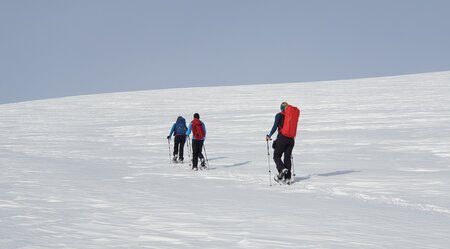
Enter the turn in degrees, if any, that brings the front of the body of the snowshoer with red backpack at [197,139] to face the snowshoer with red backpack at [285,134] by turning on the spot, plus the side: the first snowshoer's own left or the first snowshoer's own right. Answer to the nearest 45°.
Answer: approximately 180°

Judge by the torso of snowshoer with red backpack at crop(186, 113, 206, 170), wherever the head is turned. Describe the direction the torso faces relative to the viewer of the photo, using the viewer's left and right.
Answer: facing away from the viewer and to the left of the viewer

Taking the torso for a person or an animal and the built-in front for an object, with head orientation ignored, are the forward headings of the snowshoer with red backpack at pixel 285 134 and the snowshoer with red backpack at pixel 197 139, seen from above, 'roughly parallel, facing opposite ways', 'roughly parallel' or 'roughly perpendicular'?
roughly parallel

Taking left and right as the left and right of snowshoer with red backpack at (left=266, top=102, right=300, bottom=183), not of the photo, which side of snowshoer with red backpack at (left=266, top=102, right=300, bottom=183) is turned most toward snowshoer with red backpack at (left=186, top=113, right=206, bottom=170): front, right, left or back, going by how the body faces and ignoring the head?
front

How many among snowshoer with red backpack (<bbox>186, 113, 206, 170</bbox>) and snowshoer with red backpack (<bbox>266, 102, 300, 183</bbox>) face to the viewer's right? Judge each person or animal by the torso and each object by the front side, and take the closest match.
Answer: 0

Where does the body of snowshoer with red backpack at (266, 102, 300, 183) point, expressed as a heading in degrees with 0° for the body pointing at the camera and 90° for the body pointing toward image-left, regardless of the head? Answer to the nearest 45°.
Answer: approximately 135°
